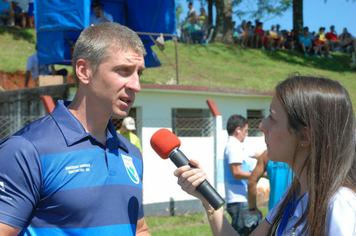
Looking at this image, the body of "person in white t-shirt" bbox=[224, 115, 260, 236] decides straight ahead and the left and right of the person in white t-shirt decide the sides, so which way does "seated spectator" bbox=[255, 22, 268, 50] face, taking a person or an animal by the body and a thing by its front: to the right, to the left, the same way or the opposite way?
to the right

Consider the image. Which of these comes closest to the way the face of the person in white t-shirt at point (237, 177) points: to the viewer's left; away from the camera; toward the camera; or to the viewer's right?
to the viewer's right

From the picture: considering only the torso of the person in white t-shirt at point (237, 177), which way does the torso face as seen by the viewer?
to the viewer's right

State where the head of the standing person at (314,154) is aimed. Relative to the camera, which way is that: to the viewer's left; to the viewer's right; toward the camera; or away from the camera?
to the viewer's left

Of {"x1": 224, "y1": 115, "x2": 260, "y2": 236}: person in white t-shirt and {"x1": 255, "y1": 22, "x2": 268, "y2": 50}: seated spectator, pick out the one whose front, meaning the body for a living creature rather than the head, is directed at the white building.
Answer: the seated spectator

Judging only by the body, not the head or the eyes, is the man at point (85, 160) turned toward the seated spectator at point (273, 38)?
no

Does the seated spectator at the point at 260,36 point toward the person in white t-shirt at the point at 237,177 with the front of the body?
yes

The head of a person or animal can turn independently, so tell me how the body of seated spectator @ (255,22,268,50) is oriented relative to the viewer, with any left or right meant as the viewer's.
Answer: facing the viewer

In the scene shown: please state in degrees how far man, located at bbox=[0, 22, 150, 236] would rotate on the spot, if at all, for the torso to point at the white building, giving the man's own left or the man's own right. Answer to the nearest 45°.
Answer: approximately 135° to the man's own left

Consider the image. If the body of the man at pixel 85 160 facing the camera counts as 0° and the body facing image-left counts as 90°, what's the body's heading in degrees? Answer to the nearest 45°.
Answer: approximately 315°

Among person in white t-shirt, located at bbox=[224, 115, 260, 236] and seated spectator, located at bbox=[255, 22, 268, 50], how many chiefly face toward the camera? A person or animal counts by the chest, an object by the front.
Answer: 1

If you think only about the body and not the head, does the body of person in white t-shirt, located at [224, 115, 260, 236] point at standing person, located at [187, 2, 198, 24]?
no
